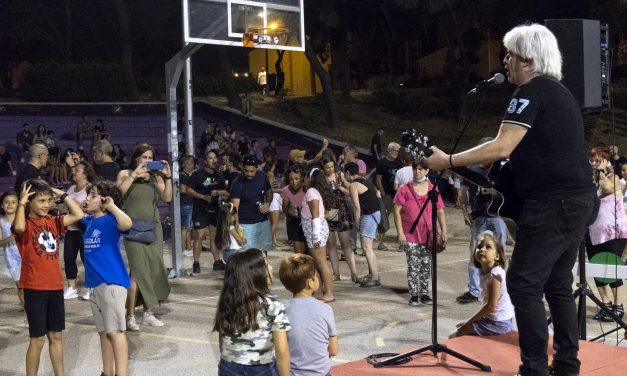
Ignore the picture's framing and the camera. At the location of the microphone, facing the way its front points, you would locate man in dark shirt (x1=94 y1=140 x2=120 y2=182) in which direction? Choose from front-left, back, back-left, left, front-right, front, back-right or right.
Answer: back-left

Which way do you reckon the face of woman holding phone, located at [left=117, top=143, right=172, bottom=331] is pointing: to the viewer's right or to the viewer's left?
to the viewer's right

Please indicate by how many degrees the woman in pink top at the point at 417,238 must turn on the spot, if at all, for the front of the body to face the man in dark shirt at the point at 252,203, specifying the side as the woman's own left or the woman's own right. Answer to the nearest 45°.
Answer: approximately 90° to the woman's own right

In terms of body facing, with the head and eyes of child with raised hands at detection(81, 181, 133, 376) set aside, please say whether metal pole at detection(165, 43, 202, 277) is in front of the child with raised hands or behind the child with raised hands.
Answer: behind

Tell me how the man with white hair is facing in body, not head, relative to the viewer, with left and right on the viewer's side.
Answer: facing away from the viewer and to the left of the viewer

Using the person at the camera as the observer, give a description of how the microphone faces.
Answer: facing to the right of the viewer
